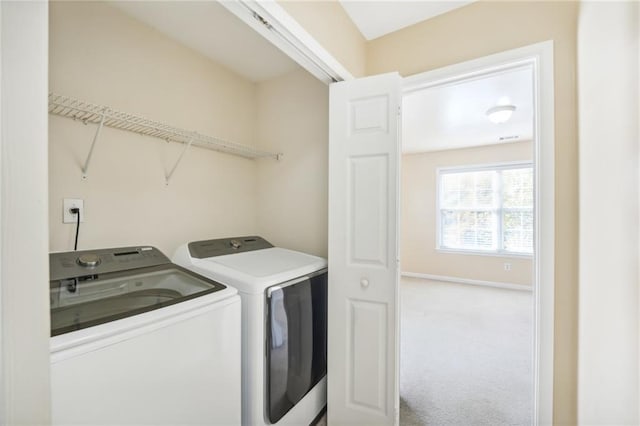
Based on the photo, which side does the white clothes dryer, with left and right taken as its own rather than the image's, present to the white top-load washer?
right

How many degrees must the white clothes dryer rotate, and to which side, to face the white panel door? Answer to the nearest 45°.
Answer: approximately 45° to its left

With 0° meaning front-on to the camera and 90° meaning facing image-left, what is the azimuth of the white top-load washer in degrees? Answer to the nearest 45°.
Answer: approximately 315°

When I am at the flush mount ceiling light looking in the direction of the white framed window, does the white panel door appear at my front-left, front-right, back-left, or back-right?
back-left

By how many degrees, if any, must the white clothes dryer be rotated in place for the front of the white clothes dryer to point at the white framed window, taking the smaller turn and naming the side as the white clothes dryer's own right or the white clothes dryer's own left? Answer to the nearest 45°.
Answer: approximately 90° to the white clothes dryer's own left

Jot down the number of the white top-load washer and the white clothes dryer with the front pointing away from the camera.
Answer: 0

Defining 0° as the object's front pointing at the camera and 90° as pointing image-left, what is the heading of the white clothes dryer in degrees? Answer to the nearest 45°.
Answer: approximately 315°
